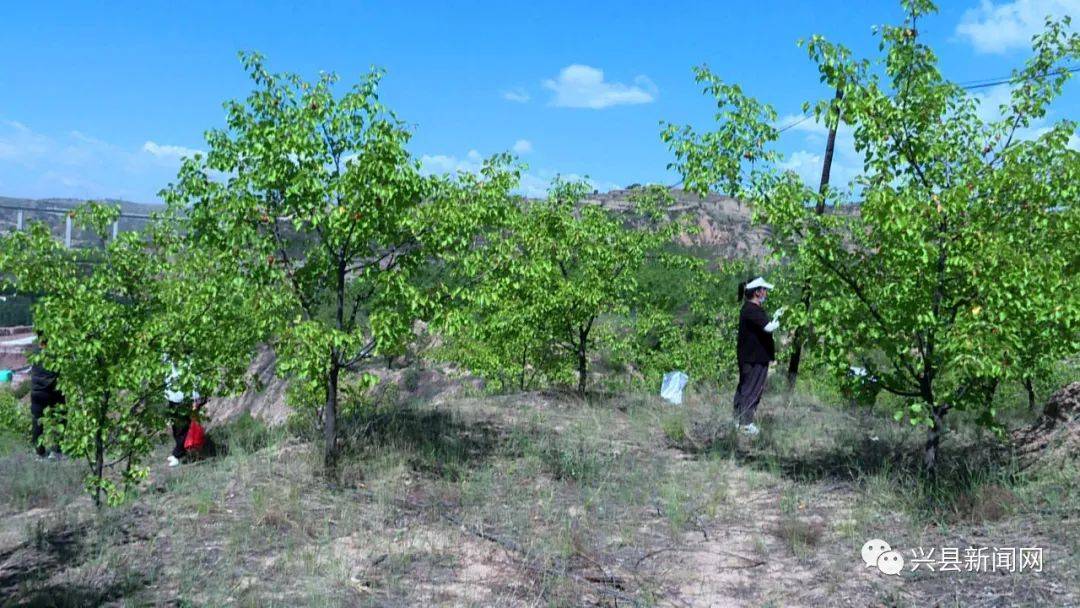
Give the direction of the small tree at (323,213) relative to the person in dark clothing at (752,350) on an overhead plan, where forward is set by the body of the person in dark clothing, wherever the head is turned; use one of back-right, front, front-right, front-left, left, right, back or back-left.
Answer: back-right

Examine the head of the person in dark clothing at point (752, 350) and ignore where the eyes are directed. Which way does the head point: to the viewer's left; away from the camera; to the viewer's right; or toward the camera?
to the viewer's right

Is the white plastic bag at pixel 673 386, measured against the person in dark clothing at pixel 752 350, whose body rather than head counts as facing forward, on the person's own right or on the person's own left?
on the person's own left

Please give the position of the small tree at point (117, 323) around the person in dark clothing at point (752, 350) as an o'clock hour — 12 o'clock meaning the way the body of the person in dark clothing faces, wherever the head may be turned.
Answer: The small tree is roughly at 5 o'clock from the person in dark clothing.

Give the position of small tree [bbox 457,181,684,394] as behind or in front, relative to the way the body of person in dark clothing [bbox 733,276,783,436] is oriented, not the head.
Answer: behind

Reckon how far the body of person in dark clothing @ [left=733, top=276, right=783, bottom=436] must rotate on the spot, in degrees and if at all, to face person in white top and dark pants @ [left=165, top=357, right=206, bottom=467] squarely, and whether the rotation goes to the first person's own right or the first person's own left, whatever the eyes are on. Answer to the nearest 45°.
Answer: approximately 135° to the first person's own right

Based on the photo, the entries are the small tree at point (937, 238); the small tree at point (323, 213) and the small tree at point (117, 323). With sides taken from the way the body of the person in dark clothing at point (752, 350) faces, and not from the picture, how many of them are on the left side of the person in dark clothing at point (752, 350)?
0

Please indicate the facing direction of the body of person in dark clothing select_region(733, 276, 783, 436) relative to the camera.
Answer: to the viewer's right

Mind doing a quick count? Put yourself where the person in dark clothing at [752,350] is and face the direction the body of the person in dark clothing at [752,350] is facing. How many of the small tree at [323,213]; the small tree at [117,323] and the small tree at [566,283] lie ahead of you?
0

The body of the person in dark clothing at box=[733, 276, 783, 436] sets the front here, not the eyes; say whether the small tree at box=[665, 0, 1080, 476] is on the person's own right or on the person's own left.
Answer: on the person's own right

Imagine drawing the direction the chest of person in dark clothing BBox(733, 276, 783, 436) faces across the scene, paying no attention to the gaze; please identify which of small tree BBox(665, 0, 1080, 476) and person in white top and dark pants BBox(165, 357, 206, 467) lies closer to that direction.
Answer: the small tree
